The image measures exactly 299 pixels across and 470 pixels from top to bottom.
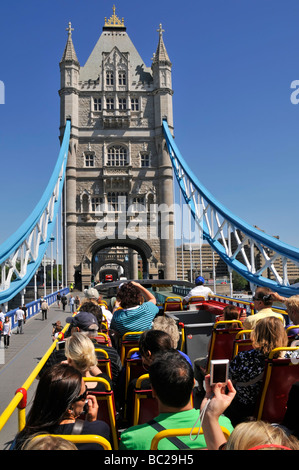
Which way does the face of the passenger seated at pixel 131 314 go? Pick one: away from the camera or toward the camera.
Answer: away from the camera

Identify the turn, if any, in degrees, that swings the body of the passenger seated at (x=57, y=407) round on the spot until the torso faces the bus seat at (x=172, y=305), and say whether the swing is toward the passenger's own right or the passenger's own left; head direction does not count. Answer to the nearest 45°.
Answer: approximately 45° to the passenger's own left

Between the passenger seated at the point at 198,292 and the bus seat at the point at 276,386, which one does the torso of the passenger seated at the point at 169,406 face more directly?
the passenger seated

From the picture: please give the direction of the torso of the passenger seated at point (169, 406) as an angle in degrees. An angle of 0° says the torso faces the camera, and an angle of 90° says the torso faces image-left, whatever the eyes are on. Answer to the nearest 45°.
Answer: approximately 180°

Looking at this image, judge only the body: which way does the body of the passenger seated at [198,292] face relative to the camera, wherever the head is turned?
away from the camera

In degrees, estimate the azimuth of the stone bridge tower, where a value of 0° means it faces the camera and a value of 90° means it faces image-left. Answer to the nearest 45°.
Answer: approximately 0°

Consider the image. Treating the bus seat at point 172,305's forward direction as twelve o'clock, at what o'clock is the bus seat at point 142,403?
the bus seat at point 142,403 is roughly at 6 o'clock from the bus seat at point 172,305.

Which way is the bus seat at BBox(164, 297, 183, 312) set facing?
away from the camera

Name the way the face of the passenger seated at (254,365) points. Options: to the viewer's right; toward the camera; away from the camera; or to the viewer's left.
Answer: away from the camera

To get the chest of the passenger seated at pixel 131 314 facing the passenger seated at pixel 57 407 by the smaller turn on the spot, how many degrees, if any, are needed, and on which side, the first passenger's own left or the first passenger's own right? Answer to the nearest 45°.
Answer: approximately 180°

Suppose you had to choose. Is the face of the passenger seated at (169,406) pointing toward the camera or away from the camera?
away from the camera
